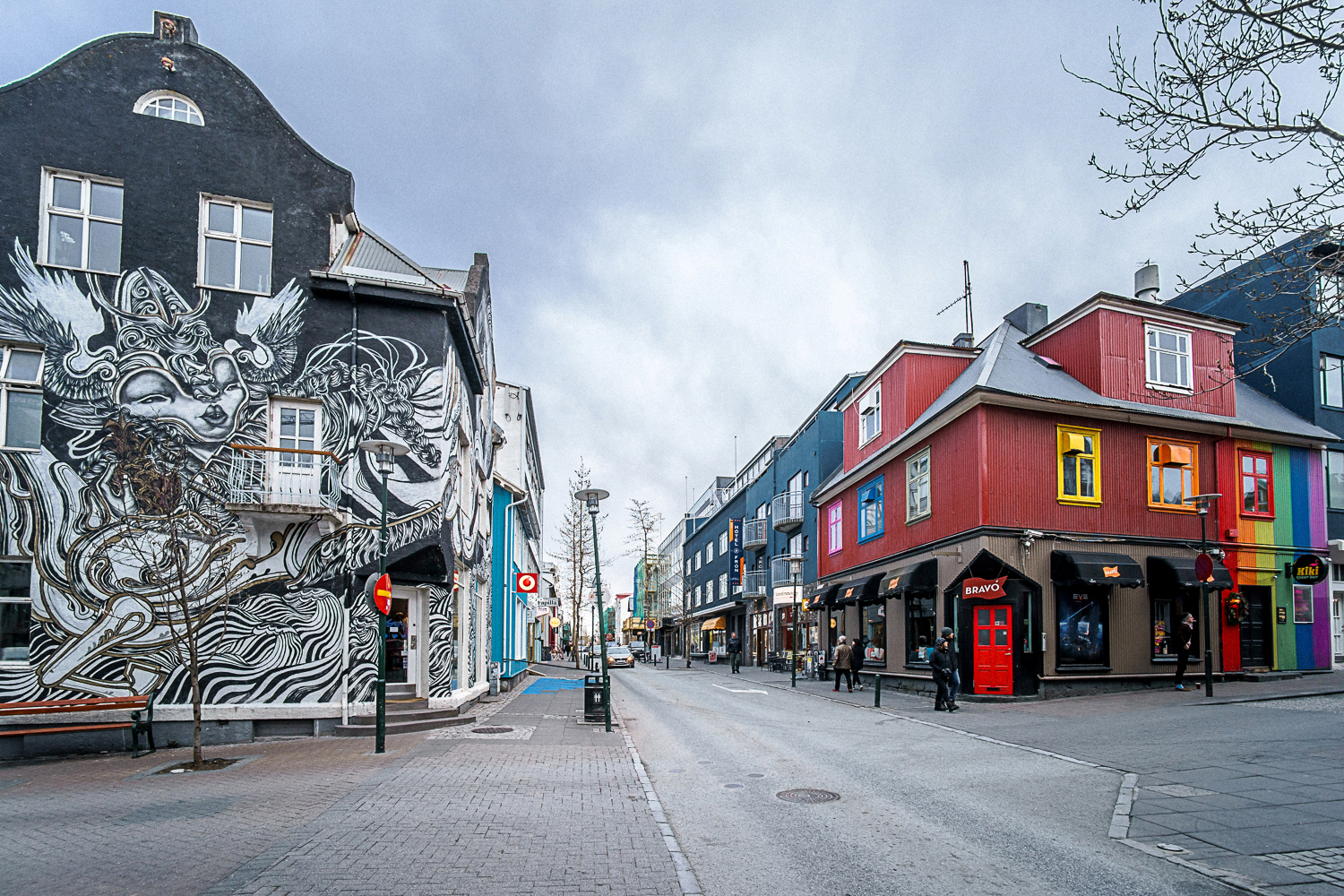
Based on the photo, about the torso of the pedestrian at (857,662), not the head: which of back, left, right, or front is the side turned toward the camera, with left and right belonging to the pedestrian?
back

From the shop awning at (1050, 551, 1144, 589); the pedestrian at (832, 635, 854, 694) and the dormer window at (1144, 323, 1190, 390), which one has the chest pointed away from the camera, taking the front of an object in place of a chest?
the pedestrian

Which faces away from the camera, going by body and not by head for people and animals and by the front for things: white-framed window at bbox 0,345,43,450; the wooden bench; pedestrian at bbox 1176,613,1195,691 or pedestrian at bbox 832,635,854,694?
pedestrian at bbox 832,635,854,694

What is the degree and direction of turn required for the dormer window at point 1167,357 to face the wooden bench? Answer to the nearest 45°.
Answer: approximately 90° to its right

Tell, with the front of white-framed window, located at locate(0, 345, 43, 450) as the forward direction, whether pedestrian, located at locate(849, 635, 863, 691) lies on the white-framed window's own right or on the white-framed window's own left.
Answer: on the white-framed window's own left

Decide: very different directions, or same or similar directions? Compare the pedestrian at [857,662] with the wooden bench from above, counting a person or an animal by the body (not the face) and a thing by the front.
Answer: very different directions

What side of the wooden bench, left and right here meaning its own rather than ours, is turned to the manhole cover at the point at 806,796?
left

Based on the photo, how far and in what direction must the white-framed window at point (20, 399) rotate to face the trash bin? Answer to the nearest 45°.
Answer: approximately 90° to its left
